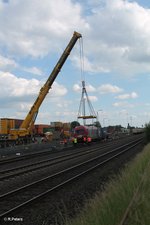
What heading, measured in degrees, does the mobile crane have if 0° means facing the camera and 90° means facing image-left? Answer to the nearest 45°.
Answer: approximately 270°
